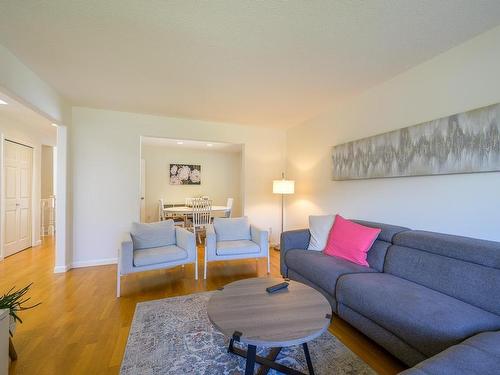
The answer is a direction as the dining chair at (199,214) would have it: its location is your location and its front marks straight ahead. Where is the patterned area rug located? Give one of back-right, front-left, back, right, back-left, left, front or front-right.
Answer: back

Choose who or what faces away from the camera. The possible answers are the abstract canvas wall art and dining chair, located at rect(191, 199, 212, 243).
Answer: the dining chair

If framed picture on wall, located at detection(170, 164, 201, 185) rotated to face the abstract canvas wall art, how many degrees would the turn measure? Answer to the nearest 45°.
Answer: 0° — it already faces it

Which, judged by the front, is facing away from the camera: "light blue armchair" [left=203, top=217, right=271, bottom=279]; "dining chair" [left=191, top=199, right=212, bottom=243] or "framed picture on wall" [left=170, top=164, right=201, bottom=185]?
the dining chair

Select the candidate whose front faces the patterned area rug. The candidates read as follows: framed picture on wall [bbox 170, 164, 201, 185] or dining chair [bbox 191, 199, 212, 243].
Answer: the framed picture on wall

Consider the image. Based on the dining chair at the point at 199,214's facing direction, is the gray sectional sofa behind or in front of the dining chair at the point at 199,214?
behind

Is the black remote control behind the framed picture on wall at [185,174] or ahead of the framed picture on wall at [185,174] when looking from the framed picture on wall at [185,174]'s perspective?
ahead

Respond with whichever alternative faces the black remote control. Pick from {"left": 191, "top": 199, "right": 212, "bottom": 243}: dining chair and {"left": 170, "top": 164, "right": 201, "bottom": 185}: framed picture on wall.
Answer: the framed picture on wall

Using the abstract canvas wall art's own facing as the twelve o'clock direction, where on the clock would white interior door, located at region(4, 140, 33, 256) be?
The white interior door is roughly at 1 o'clock from the abstract canvas wall art.

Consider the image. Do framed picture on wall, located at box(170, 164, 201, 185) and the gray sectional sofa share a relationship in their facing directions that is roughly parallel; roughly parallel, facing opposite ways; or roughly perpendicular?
roughly perpendicular

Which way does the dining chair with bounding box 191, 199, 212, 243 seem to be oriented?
away from the camera

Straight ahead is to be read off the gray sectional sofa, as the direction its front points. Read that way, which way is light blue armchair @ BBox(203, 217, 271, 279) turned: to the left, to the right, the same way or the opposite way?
to the left

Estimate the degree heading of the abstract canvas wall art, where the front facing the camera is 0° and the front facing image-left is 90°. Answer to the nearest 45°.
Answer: approximately 45°
